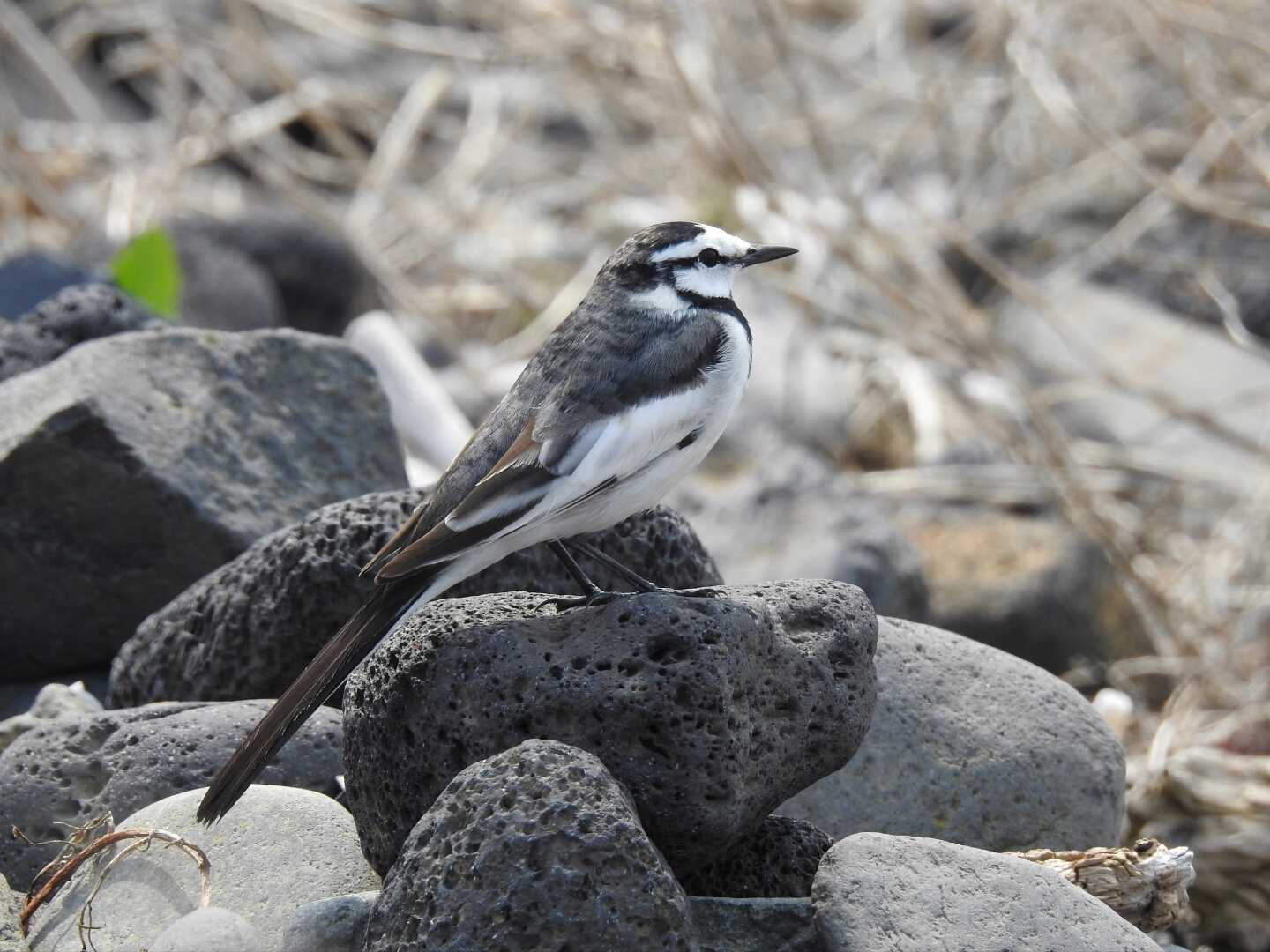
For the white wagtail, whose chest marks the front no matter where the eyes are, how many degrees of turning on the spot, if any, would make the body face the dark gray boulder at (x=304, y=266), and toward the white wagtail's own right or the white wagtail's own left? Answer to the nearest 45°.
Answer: approximately 90° to the white wagtail's own left

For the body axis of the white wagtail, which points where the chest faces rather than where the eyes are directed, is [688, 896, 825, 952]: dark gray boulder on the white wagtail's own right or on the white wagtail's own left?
on the white wagtail's own right

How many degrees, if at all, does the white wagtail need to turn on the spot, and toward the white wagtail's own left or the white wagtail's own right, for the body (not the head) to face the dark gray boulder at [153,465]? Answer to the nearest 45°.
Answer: approximately 135° to the white wagtail's own left

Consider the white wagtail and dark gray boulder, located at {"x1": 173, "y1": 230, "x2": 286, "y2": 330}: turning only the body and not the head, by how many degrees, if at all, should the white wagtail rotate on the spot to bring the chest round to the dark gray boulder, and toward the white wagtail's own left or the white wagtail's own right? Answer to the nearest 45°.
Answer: approximately 90° to the white wagtail's own left

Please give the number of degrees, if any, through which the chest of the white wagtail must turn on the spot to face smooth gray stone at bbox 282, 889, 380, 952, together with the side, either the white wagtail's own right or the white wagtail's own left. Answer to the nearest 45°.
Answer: approximately 135° to the white wagtail's own right

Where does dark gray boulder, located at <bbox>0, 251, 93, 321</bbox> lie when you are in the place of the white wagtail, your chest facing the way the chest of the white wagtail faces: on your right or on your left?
on your left

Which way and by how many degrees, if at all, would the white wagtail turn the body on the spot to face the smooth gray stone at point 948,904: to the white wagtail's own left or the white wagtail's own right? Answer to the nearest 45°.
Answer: approximately 45° to the white wagtail's own right

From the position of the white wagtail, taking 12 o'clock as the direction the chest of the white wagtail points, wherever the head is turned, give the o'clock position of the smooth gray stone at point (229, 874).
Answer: The smooth gray stone is roughly at 5 o'clock from the white wagtail.

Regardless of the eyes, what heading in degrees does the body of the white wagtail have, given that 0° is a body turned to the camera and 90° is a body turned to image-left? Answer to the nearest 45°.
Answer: approximately 270°

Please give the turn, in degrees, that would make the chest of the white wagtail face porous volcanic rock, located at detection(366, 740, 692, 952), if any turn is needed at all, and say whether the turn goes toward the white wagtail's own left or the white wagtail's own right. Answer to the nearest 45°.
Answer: approximately 90° to the white wagtail's own right

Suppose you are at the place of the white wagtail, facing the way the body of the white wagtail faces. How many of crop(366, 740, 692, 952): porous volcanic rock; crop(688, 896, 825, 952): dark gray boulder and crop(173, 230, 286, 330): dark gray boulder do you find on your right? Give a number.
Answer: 2
